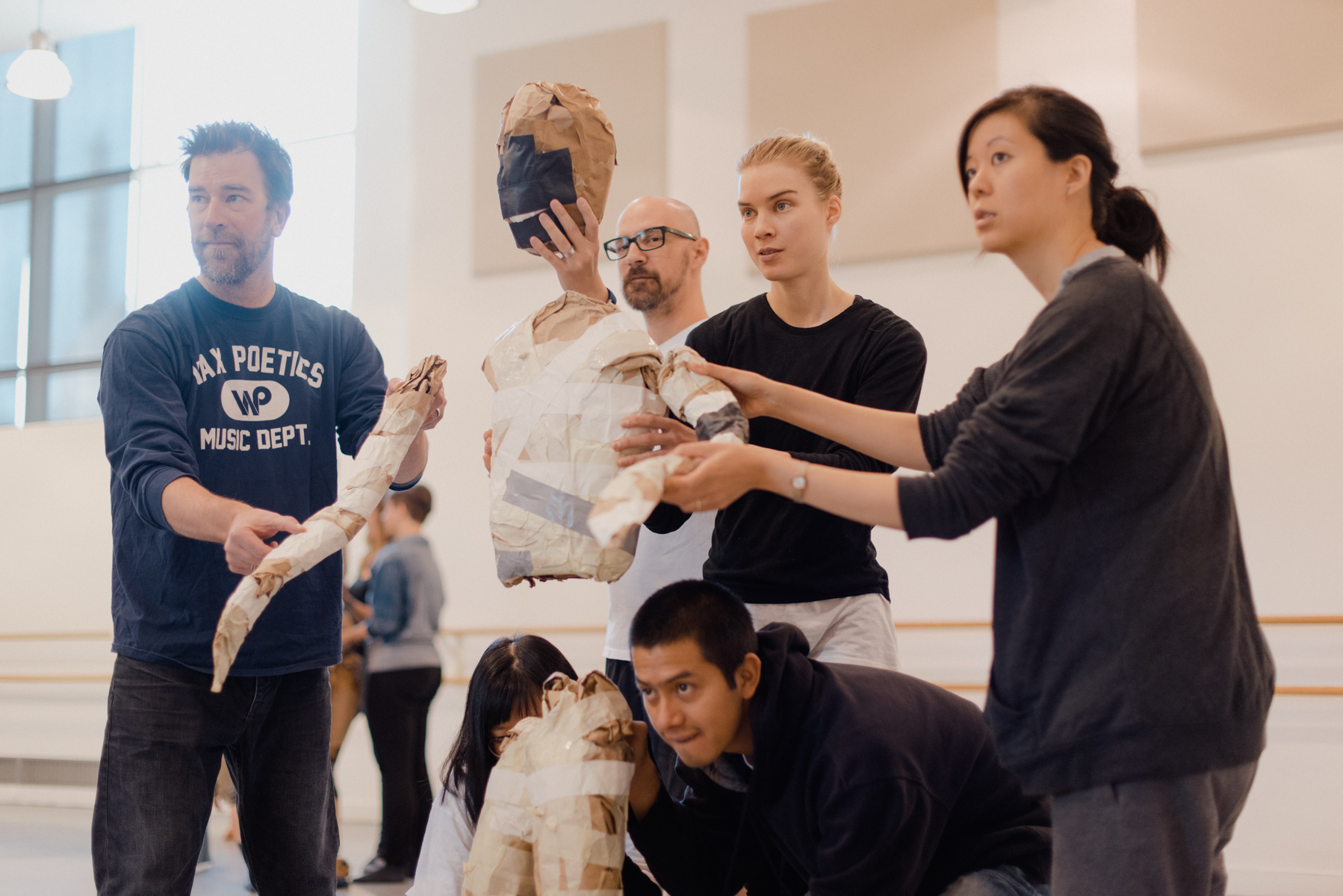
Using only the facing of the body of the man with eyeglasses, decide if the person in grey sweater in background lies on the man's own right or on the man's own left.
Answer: on the man's own right

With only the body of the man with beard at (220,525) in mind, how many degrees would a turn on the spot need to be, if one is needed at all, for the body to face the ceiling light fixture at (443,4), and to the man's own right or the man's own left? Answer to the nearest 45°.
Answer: approximately 180°

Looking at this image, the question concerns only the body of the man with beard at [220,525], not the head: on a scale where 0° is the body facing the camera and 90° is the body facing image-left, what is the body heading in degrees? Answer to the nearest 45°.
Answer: approximately 0°

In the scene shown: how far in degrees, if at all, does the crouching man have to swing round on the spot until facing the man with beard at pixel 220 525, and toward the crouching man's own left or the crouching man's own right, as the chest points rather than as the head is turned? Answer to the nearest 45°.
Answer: approximately 45° to the crouching man's own right

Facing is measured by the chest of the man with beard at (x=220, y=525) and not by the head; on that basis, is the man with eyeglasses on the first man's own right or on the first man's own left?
on the first man's own left

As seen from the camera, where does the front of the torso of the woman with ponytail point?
to the viewer's left

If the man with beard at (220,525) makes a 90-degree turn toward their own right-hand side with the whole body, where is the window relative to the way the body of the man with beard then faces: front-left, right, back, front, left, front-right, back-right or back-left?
right

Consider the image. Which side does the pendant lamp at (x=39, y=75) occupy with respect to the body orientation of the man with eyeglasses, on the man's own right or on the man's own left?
on the man's own right

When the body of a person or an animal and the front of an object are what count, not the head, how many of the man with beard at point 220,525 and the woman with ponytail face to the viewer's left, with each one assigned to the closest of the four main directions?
1

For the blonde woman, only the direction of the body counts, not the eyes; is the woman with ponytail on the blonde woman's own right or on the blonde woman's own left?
on the blonde woman's own left
